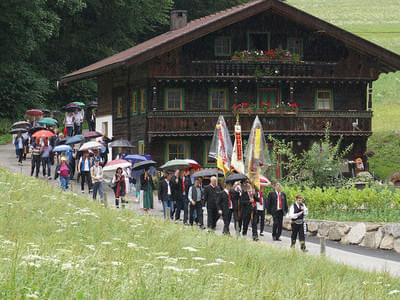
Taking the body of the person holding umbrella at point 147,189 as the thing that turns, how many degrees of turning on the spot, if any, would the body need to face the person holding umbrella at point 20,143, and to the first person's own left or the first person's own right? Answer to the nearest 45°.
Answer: approximately 180°

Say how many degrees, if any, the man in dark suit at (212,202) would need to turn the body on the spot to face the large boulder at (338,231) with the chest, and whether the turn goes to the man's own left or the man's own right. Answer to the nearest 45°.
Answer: approximately 45° to the man's own left

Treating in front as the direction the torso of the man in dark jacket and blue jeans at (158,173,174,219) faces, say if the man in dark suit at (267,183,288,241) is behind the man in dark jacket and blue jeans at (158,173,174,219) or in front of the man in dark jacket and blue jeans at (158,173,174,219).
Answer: in front

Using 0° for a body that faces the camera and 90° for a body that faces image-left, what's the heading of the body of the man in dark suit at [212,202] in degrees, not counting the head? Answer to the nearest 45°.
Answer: approximately 315°

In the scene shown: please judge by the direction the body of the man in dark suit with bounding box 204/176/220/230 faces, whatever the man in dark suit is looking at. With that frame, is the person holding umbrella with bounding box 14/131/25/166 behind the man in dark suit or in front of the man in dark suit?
behind

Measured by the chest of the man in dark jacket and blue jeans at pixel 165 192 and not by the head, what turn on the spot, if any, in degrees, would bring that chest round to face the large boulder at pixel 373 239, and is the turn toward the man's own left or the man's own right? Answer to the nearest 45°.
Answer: approximately 45° to the man's own left

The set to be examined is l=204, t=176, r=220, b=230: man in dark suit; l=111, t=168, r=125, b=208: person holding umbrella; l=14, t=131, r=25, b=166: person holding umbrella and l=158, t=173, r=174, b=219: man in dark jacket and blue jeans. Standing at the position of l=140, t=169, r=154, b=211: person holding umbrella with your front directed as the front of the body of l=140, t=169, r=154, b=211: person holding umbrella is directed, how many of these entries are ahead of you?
2

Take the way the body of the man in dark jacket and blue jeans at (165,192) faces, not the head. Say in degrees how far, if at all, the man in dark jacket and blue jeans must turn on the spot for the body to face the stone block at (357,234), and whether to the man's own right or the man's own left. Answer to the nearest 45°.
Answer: approximately 45° to the man's own left

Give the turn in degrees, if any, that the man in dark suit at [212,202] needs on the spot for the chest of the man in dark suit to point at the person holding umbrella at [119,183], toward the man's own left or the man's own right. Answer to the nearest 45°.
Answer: approximately 180°

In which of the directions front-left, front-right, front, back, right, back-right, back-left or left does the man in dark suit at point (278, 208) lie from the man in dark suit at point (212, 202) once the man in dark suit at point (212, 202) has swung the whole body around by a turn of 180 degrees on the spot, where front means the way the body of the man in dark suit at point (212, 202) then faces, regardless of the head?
back-right

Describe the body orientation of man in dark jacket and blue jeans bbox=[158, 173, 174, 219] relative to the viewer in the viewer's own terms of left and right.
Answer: facing the viewer and to the right of the viewer

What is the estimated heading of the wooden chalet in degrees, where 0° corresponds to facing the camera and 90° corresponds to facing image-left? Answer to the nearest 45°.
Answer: approximately 0°
